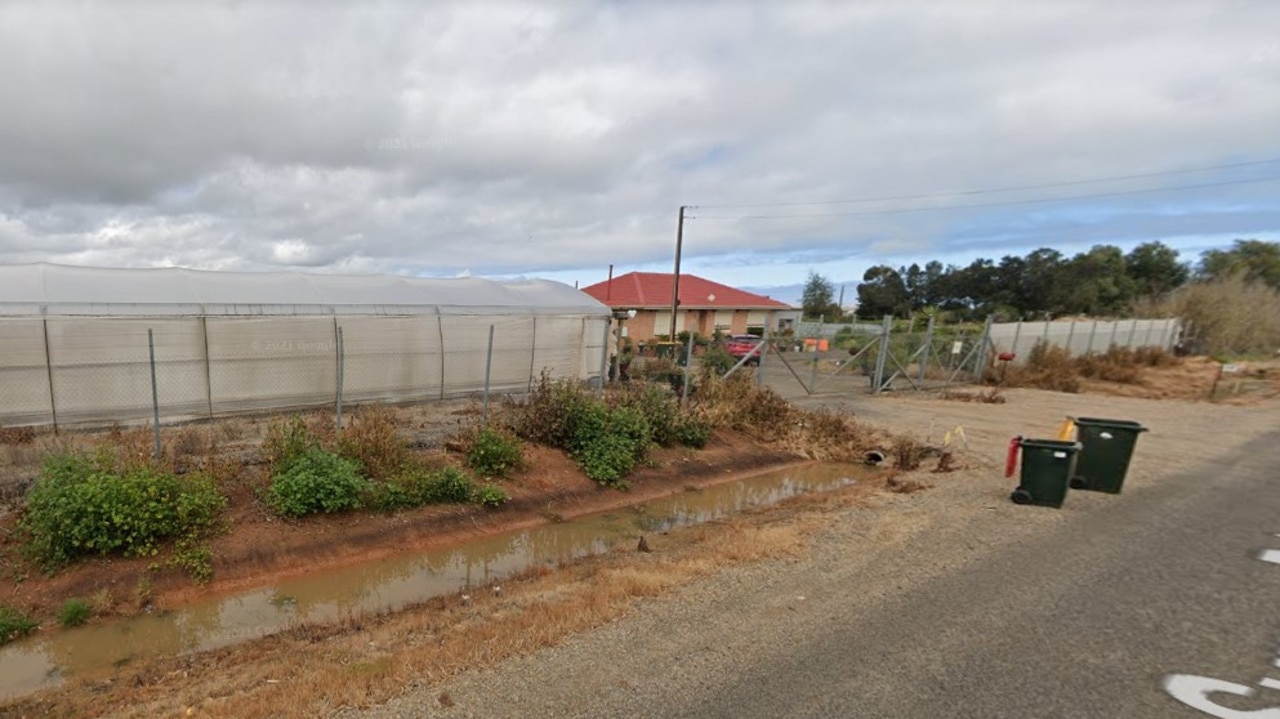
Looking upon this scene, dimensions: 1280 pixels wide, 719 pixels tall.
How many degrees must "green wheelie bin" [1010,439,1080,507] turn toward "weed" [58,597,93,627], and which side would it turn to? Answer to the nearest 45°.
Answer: approximately 135° to its right

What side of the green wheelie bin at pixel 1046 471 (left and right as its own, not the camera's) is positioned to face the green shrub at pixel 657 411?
back

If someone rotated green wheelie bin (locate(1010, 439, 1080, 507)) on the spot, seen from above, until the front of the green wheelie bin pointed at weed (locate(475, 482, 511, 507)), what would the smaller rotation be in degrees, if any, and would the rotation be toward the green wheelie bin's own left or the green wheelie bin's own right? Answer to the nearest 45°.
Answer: approximately 135° to the green wheelie bin's own right

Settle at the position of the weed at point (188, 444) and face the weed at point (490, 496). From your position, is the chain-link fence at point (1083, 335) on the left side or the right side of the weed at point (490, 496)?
left

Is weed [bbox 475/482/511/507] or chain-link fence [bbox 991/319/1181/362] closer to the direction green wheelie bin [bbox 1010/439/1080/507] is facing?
the chain-link fence

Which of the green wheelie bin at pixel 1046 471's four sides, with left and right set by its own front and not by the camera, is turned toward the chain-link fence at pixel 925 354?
left

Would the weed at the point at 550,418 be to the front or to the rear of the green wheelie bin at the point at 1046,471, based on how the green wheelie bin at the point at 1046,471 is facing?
to the rear

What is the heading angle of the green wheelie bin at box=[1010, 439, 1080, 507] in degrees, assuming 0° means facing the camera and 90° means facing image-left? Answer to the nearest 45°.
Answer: approximately 270°

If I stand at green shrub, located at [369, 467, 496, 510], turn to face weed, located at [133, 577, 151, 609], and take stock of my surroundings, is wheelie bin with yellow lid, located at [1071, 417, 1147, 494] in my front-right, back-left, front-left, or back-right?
back-left

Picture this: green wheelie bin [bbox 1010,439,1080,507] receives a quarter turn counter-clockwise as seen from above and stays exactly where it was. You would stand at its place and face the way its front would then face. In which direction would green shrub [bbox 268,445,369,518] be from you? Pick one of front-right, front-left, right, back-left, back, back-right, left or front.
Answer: back-left

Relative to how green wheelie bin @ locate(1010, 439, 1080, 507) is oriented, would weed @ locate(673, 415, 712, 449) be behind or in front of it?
behind

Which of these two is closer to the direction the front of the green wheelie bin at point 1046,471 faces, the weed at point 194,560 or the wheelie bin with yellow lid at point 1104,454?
the wheelie bin with yellow lid
